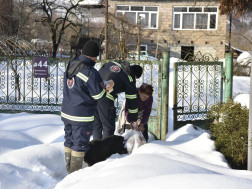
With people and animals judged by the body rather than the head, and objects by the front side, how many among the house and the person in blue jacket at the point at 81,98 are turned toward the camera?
1

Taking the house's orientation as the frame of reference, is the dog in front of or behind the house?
in front

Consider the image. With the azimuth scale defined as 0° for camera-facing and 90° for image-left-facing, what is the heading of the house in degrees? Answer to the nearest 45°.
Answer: approximately 0°

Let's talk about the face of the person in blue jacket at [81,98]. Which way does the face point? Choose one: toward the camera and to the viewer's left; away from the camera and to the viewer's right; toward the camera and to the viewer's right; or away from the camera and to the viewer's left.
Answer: away from the camera and to the viewer's right

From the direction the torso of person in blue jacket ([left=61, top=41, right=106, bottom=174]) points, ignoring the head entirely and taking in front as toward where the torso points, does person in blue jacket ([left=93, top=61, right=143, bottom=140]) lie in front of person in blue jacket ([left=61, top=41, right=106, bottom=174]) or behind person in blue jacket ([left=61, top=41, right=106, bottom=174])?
in front

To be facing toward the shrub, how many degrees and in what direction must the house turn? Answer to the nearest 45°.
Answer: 0° — it already faces it

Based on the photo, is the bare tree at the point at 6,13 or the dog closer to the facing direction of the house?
the dog

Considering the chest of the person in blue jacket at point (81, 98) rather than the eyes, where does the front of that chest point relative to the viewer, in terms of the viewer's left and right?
facing away from the viewer and to the right of the viewer

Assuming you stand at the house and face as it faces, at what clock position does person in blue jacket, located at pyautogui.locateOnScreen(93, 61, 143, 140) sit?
The person in blue jacket is roughly at 12 o'clock from the house.

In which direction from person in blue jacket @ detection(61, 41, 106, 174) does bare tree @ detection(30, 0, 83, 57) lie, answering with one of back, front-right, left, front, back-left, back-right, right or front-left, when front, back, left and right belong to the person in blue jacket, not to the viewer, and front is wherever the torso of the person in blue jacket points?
front-left

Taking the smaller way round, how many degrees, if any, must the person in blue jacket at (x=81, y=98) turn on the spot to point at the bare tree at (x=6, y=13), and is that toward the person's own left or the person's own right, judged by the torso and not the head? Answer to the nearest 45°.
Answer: approximately 45° to the person's own left

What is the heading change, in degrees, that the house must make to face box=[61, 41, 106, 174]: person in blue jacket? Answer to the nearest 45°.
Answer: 0° — it already faces them
